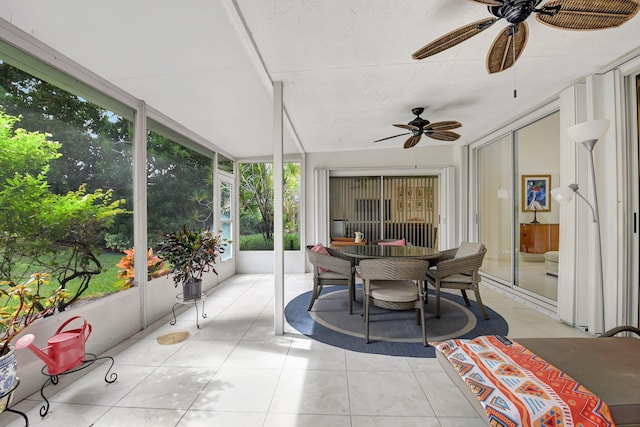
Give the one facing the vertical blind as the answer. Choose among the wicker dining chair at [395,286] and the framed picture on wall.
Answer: the wicker dining chair

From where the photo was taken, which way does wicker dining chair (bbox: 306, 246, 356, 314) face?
to the viewer's right

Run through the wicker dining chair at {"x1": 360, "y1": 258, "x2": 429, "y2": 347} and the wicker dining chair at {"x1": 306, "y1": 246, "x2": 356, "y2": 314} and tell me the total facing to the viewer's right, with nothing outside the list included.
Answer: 1

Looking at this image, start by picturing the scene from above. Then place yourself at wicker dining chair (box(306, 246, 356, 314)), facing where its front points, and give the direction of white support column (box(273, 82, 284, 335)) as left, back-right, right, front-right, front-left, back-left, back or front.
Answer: back-right

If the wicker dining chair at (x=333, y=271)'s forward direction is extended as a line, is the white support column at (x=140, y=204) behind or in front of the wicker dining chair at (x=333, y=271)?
behind

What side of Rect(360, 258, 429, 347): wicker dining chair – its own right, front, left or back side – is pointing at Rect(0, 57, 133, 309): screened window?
left

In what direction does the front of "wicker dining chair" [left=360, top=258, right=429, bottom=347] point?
away from the camera

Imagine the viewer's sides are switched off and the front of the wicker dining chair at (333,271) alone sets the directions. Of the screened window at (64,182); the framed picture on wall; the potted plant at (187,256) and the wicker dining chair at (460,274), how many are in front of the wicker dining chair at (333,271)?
2

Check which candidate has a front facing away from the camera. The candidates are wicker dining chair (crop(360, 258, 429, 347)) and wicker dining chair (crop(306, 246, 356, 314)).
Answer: wicker dining chair (crop(360, 258, 429, 347))

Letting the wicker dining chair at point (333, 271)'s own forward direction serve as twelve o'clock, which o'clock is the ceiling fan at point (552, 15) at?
The ceiling fan is roughly at 2 o'clock from the wicker dining chair.
